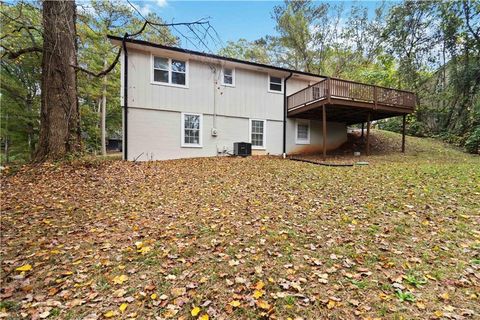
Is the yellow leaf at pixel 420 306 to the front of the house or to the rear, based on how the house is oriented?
to the rear

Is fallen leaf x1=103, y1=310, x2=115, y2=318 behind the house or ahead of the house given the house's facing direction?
behind

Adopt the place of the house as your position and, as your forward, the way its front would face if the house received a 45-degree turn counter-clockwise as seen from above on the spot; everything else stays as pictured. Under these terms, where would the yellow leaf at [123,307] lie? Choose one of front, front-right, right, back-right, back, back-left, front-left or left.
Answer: left

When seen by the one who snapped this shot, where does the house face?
facing away from the viewer and to the left of the viewer

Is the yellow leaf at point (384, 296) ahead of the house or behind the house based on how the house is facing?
behind

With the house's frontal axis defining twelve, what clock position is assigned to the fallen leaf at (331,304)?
The fallen leaf is roughly at 7 o'clock from the house.

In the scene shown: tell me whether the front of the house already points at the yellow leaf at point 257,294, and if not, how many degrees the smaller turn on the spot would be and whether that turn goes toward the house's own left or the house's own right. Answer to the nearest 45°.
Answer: approximately 135° to the house's own left

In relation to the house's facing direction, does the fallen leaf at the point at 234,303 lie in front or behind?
behind

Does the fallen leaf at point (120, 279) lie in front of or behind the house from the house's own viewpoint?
behind

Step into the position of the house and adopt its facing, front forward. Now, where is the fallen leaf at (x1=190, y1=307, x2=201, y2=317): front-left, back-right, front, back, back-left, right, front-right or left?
back-left

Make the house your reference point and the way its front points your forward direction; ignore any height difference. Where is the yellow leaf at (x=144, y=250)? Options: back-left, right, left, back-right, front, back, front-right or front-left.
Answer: back-left

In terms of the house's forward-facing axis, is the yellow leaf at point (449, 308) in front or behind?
behind
